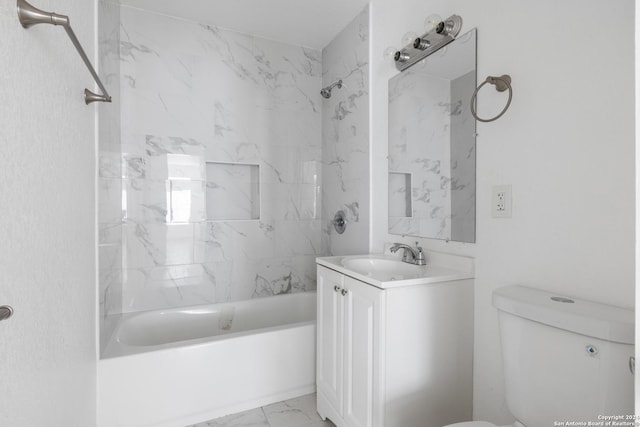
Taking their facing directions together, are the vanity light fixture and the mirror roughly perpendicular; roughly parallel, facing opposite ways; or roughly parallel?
roughly parallel

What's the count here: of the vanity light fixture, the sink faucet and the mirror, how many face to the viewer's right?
0

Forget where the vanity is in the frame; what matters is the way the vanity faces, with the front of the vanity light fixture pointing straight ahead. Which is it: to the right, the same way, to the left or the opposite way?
the same way

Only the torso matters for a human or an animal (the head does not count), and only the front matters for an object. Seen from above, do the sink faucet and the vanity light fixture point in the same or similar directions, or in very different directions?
same or similar directions

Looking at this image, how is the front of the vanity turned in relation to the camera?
facing the viewer and to the left of the viewer

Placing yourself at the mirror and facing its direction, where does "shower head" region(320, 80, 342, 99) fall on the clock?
The shower head is roughly at 3 o'clock from the mirror.

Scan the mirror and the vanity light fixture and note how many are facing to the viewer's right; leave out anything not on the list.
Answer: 0

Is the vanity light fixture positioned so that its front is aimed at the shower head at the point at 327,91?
no

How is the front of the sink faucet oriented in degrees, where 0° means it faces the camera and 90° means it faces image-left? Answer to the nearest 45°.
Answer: approximately 45°
